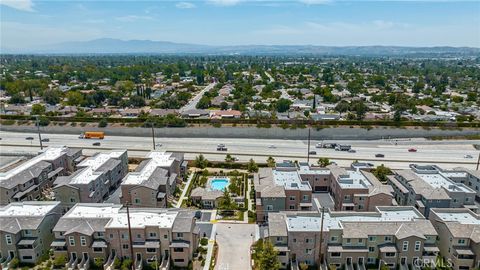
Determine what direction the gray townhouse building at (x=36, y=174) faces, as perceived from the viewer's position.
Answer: facing the viewer and to the right of the viewer

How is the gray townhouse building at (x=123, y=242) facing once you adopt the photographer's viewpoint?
facing the viewer

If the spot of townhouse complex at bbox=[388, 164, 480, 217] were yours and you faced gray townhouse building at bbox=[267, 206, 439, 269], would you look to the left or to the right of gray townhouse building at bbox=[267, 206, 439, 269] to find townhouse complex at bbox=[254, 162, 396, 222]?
right

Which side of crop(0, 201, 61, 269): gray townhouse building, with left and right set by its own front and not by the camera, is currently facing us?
front

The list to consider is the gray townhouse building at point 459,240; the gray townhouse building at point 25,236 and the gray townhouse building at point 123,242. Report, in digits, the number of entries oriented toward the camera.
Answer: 3

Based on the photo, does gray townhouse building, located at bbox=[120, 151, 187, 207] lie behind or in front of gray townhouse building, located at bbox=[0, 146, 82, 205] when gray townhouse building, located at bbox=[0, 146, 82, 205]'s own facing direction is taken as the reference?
in front

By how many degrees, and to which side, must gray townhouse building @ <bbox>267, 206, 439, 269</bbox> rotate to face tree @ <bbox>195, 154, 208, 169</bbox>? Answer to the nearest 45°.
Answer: approximately 135° to its right

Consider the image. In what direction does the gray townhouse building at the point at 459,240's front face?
toward the camera

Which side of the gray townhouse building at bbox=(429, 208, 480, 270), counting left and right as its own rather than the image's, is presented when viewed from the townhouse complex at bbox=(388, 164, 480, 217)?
back
